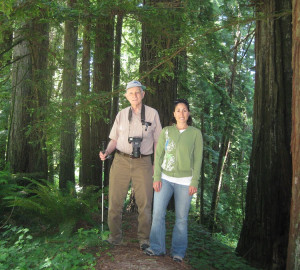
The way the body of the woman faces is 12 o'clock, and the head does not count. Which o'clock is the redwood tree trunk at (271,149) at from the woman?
The redwood tree trunk is roughly at 8 o'clock from the woman.

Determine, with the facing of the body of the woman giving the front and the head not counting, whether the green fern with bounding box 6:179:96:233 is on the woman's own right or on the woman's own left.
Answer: on the woman's own right

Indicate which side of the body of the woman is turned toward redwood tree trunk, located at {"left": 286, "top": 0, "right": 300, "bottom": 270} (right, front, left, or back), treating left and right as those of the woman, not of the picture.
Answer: left

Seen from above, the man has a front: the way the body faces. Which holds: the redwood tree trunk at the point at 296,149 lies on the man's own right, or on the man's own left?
on the man's own left

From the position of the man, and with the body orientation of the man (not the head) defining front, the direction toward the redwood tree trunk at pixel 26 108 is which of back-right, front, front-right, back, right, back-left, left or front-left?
back-right

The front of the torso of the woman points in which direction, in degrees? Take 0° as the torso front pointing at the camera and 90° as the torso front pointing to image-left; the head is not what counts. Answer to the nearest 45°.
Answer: approximately 0°

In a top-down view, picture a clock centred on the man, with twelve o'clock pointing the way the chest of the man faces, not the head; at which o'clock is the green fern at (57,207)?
The green fern is roughly at 4 o'clock from the man.

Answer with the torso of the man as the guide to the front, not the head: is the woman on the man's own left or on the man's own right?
on the man's own left

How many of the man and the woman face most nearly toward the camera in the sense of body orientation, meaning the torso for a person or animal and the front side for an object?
2

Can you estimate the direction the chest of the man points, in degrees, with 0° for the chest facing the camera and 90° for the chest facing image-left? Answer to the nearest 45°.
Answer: approximately 0°
